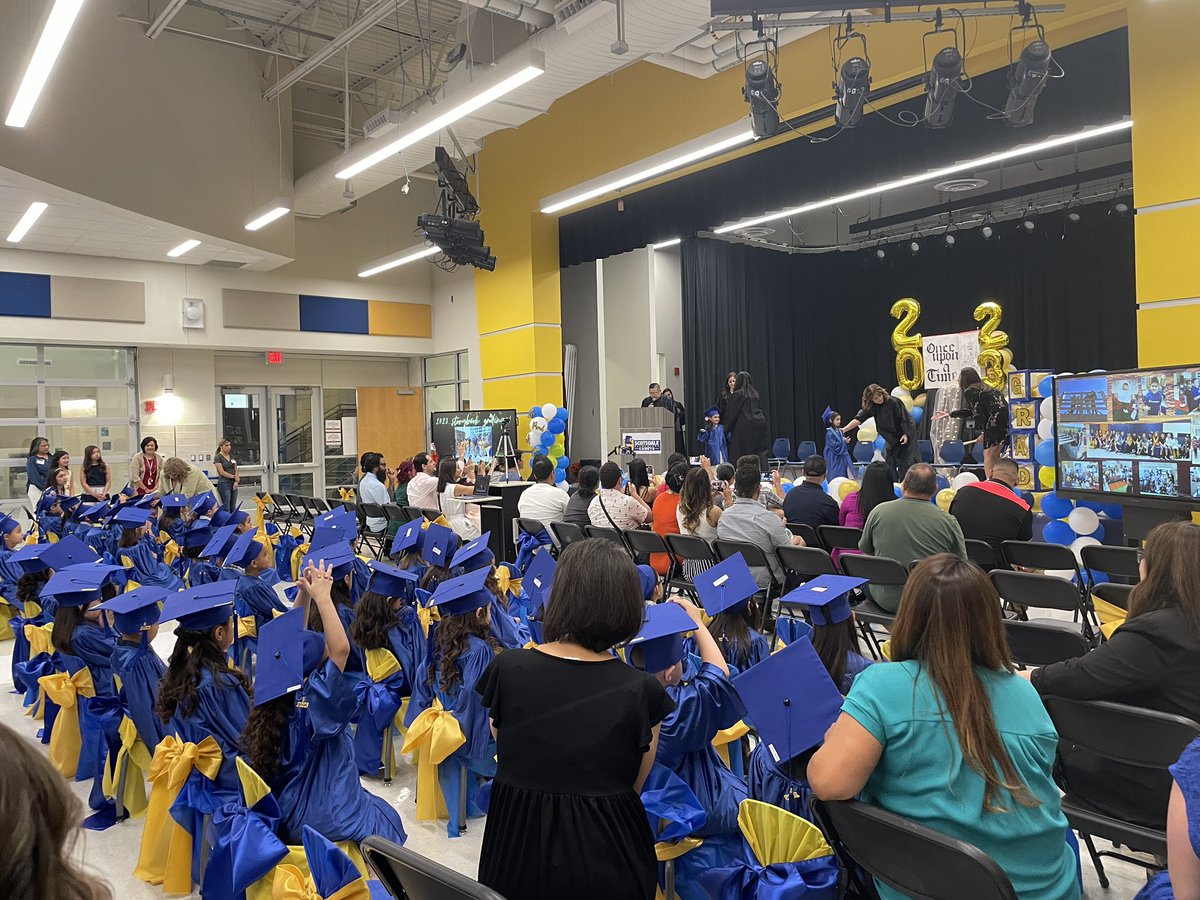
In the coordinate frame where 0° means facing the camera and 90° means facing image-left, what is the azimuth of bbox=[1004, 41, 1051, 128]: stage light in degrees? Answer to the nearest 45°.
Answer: approximately 135°

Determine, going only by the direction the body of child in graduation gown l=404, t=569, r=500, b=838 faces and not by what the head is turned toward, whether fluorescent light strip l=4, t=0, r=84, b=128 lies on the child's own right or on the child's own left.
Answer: on the child's own left

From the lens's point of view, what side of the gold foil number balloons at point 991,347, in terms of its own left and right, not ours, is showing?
front

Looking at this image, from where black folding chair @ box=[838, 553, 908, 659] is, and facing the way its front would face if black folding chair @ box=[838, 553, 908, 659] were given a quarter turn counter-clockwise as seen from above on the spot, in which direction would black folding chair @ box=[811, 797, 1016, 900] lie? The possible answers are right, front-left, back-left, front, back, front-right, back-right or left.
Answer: front-left

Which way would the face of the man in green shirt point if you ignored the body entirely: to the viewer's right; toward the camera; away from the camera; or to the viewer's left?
away from the camera

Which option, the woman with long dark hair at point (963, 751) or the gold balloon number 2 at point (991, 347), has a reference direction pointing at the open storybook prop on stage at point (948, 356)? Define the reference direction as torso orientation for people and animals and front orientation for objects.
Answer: the woman with long dark hair

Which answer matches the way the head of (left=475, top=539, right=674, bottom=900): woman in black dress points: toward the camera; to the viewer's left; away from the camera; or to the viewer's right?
away from the camera

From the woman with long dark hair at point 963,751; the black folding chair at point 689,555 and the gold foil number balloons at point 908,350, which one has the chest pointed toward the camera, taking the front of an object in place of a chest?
the gold foil number balloons

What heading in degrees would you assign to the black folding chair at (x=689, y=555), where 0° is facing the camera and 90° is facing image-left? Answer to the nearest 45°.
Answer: approximately 135°

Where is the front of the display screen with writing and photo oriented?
toward the camera

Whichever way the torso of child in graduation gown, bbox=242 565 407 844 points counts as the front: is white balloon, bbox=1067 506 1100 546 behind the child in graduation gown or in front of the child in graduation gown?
in front

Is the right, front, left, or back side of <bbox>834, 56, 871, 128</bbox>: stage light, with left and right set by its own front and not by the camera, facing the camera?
back

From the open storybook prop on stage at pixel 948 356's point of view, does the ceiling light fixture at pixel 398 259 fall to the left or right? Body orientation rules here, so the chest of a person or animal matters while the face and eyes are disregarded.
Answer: on its right

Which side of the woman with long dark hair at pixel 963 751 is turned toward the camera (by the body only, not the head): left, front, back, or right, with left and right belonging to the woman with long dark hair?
back

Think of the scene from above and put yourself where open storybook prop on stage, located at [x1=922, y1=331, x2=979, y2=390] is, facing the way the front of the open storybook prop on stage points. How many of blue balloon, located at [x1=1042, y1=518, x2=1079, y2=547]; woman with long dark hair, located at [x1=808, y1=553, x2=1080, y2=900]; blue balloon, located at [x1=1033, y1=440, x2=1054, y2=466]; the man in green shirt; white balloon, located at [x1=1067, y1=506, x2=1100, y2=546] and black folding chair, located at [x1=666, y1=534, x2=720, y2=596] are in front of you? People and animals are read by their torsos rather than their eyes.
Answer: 6

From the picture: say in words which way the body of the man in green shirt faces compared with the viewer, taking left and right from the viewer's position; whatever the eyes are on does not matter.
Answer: facing away from the viewer
